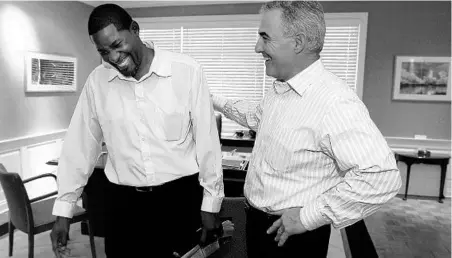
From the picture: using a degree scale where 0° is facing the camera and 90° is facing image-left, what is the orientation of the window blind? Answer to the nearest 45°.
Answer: approximately 0°

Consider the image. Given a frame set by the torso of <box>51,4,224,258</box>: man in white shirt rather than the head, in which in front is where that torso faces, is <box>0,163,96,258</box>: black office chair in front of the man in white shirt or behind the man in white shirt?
behind

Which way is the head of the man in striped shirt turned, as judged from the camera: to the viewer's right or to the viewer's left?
to the viewer's left

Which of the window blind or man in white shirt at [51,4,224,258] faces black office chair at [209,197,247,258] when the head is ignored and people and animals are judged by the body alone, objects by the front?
the window blind

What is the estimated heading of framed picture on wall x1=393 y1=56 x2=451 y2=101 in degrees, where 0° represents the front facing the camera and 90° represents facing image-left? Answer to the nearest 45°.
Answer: approximately 0°

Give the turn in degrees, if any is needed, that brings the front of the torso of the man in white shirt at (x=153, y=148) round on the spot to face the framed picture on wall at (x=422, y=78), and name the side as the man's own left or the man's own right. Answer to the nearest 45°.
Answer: approximately 135° to the man's own left
